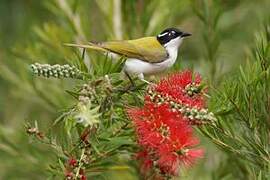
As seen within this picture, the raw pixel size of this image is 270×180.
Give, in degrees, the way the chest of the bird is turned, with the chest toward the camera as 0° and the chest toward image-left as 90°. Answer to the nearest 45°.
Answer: approximately 270°
